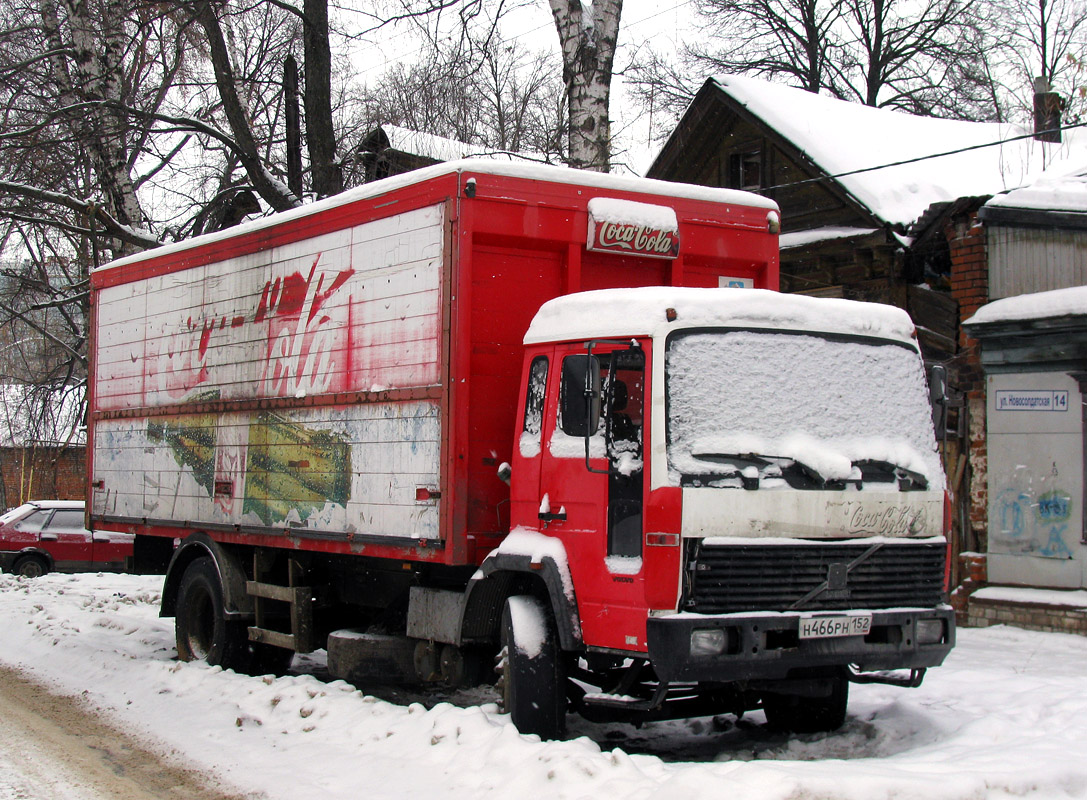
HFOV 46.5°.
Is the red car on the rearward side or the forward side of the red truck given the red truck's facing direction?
on the rearward side

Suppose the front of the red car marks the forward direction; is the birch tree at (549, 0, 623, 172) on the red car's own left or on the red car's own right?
on the red car's own right

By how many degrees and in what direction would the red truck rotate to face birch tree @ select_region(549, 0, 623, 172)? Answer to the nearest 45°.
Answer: approximately 135° to its left

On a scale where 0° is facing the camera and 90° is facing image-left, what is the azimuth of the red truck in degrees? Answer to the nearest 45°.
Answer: approximately 315°

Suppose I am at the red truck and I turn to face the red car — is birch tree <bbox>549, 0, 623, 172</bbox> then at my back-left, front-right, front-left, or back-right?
front-right

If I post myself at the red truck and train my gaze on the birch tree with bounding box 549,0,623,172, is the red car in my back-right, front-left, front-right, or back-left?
front-left
